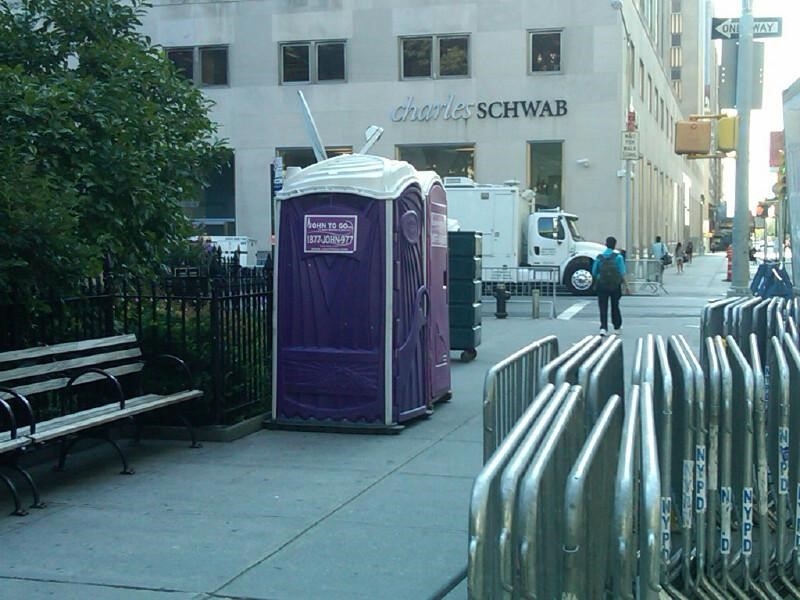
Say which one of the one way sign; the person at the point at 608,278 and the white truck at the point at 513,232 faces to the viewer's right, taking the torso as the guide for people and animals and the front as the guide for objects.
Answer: the white truck

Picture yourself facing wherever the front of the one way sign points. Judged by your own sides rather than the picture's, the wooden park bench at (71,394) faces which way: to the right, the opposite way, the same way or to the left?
to the left

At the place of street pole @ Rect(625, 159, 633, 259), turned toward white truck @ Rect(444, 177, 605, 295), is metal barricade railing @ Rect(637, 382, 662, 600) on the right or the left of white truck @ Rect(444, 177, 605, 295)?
left

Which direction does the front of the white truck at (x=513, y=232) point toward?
to the viewer's right

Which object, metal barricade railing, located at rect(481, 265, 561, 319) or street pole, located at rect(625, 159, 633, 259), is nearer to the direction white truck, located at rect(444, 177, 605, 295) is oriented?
the street pole

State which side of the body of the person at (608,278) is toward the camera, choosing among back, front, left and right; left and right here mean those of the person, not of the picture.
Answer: back

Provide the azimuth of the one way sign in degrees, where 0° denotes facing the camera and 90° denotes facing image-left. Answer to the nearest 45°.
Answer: approximately 0°

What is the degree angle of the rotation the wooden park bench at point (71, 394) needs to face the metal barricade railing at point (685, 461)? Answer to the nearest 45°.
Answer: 0° — it already faces it

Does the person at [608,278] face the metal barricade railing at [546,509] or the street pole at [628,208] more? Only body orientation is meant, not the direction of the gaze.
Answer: the street pole
